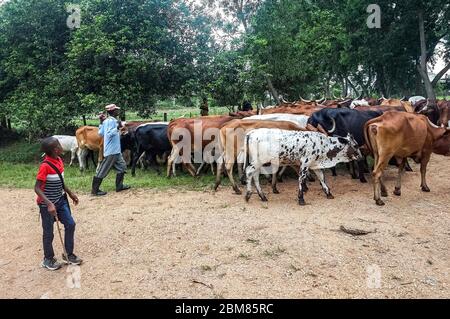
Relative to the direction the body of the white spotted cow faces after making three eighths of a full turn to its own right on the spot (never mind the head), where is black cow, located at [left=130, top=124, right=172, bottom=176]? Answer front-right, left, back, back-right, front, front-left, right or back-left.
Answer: right

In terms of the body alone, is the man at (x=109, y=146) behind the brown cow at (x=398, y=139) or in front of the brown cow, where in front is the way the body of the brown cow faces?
behind

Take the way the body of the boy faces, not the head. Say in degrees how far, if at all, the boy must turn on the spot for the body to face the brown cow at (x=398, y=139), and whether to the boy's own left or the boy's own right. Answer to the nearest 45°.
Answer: approximately 45° to the boy's own left

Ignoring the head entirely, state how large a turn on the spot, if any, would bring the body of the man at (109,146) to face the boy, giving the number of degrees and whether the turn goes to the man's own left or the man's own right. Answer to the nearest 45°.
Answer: approximately 90° to the man's own right

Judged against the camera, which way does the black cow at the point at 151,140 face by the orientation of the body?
to the viewer's right

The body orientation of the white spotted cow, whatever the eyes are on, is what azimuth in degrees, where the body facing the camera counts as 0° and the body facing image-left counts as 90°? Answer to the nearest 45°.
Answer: approximately 270°

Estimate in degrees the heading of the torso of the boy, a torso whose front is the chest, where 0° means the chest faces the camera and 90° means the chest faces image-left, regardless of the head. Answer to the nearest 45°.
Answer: approximately 315°

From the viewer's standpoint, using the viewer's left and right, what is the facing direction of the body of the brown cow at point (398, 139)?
facing away from the viewer and to the right of the viewer

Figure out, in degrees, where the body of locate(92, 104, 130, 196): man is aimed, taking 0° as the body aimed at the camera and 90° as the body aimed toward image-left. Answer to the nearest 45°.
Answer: approximately 270°

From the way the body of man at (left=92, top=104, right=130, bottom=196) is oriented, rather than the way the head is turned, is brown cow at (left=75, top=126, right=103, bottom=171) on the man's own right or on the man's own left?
on the man's own left
